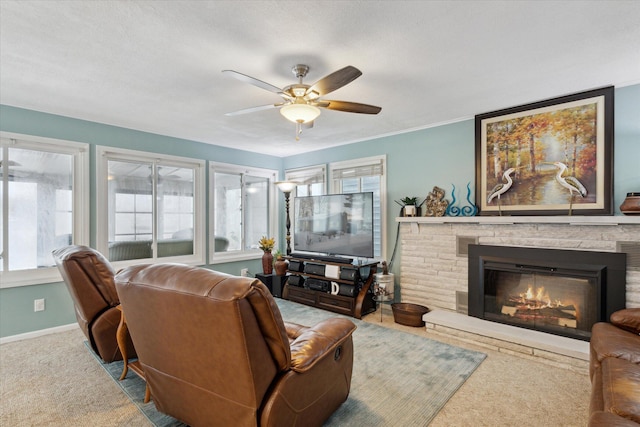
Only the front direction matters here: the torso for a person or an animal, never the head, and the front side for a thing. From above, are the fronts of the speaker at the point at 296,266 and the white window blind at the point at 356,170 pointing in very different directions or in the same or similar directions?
same or similar directions

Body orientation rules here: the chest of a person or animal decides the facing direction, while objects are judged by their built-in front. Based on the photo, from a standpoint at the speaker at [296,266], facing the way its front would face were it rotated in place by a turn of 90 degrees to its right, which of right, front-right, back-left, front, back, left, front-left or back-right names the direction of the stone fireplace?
back

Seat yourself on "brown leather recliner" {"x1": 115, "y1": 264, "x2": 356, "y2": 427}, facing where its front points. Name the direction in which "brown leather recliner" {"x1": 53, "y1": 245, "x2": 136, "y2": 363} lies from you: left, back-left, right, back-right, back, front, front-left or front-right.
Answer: left

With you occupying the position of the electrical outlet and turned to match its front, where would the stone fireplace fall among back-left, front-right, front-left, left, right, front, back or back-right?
front-left

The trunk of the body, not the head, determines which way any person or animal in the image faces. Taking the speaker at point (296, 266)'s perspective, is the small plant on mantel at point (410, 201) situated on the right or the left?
on its left

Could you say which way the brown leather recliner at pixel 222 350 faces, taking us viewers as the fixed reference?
facing away from the viewer and to the right of the viewer

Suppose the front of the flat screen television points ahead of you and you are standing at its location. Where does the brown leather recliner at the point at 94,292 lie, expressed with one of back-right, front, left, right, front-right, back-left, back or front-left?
front

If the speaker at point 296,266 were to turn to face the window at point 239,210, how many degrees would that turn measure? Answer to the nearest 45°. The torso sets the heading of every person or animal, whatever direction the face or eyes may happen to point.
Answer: approximately 90° to its right

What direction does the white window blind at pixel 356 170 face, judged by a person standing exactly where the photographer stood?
facing the viewer and to the left of the viewer

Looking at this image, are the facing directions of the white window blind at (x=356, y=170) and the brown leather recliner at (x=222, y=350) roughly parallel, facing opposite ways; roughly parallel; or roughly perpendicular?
roughly parallel, facing opposite ways

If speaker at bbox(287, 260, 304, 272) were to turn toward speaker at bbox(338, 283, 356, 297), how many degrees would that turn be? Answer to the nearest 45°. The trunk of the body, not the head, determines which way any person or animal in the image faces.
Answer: approximately 90° to its left

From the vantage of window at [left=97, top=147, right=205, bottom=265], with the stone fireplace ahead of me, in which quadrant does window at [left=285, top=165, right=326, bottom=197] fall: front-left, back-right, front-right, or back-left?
front-left

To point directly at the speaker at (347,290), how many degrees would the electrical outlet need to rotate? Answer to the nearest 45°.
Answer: approximately 45° to its left

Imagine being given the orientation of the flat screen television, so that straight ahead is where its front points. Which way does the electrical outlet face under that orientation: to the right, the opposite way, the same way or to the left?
to the left
